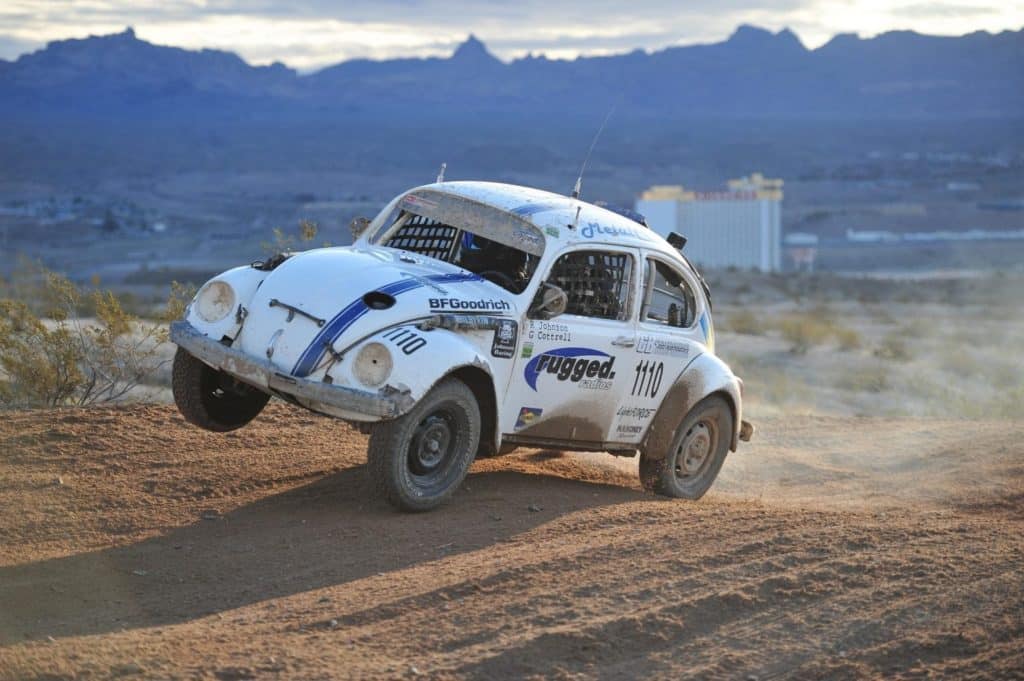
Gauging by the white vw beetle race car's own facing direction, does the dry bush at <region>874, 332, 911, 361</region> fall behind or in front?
behind

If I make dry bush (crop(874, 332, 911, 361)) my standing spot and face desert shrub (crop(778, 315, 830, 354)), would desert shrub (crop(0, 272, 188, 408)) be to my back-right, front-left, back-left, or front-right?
back-left

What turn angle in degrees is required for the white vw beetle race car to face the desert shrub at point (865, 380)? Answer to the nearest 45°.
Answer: approximately 180°

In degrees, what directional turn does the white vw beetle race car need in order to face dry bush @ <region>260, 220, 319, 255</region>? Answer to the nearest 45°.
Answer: approximately 135° to its right

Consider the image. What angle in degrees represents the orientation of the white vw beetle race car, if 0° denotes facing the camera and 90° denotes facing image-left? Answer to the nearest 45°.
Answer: approximately 45°

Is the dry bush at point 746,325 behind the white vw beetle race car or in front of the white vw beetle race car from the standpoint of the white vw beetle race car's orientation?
behind

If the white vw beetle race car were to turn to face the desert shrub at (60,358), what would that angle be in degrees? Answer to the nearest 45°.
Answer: approximately 90° to its right

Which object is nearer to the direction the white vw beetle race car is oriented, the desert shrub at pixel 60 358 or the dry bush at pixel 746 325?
the desert shrub

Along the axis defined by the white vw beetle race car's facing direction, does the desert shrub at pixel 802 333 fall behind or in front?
behind
